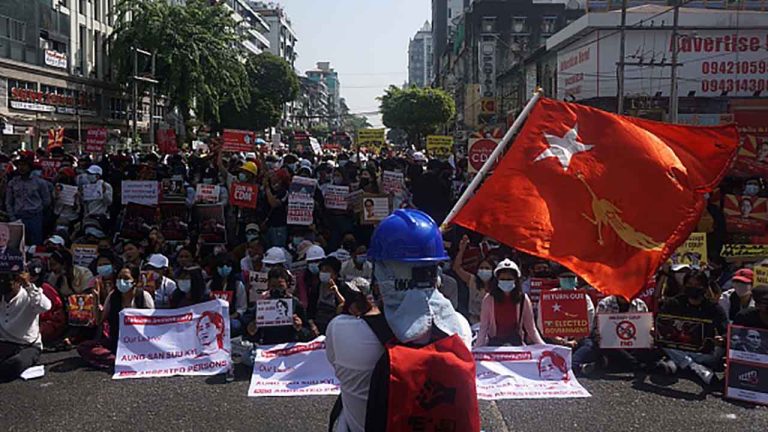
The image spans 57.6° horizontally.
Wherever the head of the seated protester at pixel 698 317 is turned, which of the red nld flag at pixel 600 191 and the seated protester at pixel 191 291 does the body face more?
the red nld flag

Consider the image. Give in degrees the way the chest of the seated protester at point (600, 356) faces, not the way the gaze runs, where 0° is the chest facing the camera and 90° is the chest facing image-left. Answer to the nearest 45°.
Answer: approximately 0°

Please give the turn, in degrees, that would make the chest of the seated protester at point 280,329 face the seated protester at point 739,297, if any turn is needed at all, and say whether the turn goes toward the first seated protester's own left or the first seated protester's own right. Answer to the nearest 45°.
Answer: approximately 90° to the first seated protester's own left

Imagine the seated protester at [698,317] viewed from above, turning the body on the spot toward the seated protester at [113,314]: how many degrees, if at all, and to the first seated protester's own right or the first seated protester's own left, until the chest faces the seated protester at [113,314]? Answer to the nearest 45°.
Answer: approximately 90° to the first seated protester's own right

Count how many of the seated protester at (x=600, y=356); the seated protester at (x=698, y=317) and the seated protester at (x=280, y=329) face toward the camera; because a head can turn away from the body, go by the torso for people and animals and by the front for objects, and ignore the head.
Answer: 3

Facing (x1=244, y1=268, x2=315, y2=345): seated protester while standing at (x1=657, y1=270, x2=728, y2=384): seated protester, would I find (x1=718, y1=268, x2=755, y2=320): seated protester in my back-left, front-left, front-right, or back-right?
back-right

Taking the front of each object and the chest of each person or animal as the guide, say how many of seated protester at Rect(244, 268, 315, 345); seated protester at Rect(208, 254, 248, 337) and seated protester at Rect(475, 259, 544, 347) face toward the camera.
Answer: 3

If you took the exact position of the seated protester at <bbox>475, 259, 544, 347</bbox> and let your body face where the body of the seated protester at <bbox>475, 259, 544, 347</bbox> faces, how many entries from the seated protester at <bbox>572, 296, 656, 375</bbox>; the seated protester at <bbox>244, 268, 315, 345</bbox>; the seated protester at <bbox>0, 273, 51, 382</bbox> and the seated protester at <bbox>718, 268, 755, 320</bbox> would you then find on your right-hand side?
2

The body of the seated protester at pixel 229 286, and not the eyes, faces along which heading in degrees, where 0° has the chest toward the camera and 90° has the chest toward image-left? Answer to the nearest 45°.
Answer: approximately 0°

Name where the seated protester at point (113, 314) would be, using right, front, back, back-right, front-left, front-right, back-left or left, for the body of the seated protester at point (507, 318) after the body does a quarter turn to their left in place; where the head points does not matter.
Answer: back

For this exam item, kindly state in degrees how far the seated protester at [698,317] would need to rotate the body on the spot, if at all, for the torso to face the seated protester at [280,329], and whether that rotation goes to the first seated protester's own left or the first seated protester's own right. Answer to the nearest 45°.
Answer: approximately 90° to the first seated protester's own right

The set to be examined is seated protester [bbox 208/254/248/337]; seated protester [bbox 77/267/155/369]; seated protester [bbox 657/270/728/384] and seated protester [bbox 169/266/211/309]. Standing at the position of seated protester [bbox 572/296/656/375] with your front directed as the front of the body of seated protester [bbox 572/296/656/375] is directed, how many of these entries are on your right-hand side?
3
